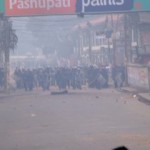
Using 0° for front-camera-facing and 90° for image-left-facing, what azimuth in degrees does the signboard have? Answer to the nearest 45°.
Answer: approximately 0°
